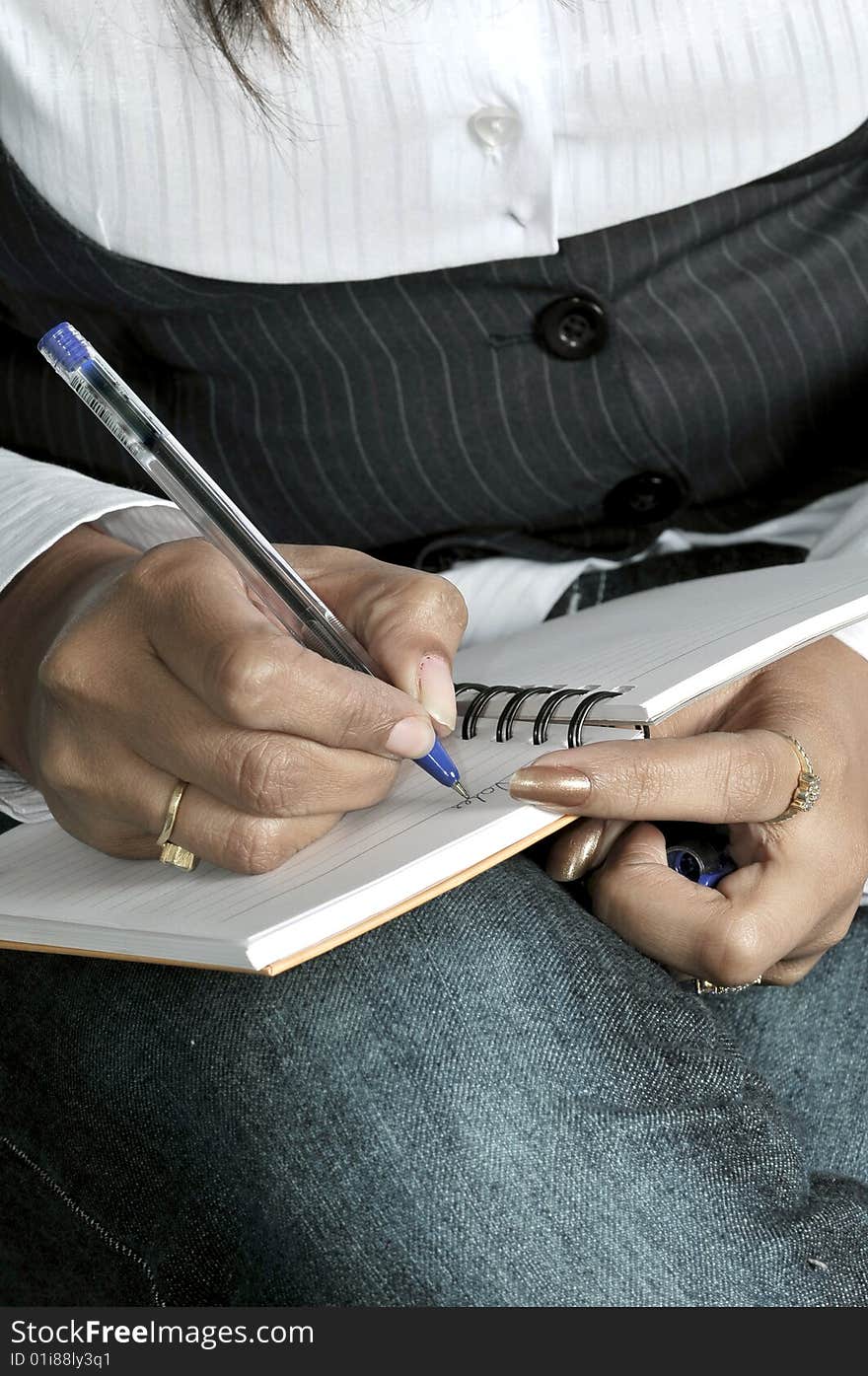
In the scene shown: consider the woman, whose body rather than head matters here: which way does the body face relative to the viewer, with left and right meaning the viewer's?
facing the viewer
